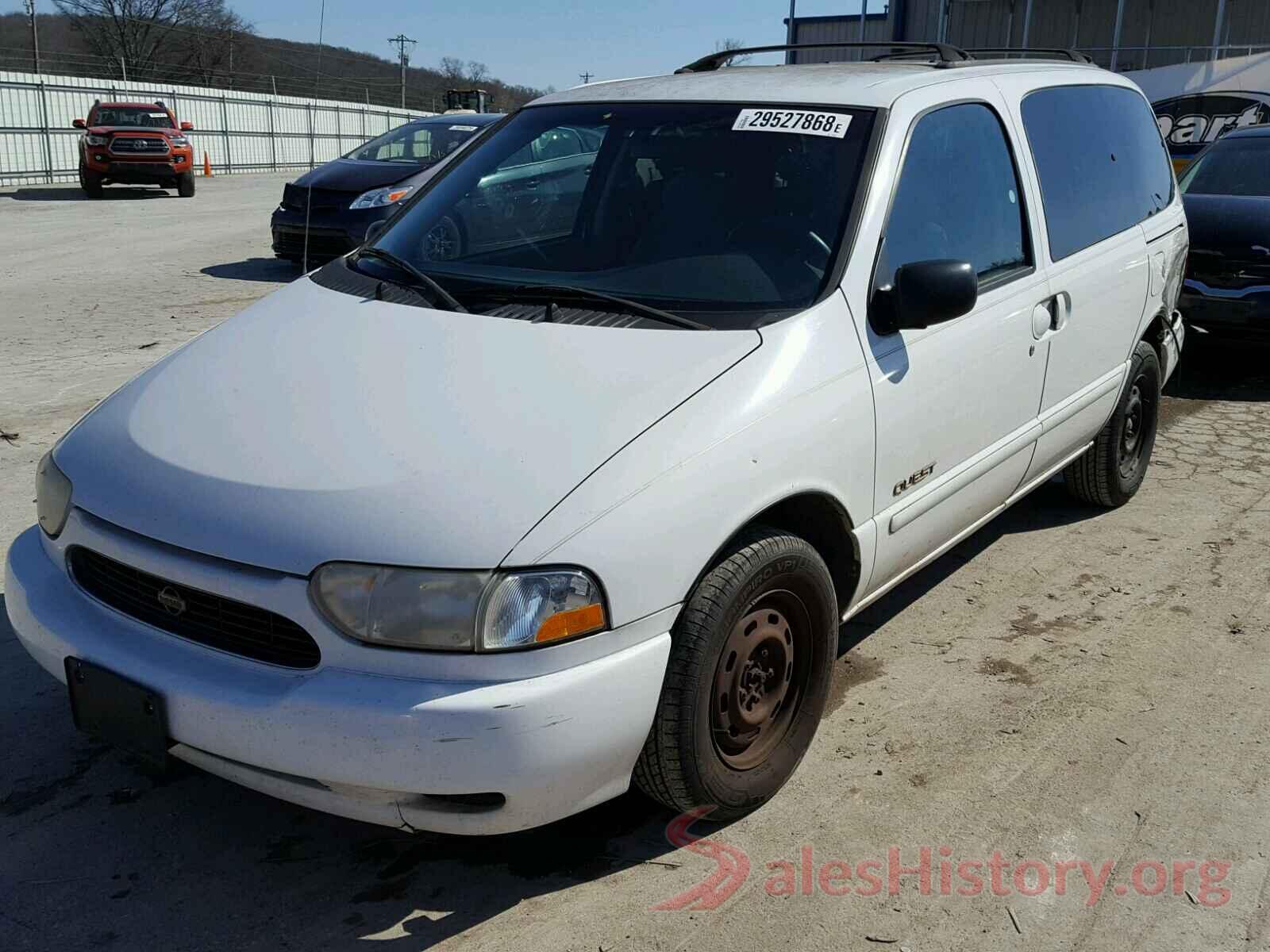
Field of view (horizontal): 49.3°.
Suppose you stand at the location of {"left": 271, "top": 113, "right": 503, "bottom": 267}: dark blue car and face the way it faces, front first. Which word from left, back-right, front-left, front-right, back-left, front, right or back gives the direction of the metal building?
back

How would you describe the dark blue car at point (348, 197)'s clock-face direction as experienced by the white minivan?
The dark blue car is roughly at 4 o'clock from the white minivan.

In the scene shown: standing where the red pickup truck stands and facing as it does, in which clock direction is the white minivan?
The white minivan is roughly at 12 o'clock from the red pickup truck.

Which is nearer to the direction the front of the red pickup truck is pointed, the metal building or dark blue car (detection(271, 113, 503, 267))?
the dark blue car

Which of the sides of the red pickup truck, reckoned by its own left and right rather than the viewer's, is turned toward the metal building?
left

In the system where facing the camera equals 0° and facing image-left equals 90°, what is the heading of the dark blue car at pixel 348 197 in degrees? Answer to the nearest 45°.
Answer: approximately 45°

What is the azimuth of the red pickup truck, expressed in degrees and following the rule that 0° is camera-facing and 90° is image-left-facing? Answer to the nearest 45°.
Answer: approximately 0°

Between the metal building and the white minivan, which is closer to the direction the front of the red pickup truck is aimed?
the white minivan

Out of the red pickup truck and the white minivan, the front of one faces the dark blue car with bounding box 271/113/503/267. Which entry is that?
the red pickup truck

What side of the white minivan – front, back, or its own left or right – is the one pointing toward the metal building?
back

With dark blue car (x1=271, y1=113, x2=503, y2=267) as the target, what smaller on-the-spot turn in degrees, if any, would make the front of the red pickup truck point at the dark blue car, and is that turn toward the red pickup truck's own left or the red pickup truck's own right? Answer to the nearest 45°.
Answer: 0° — it already faces it

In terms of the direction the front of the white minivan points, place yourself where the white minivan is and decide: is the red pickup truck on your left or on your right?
on your right
